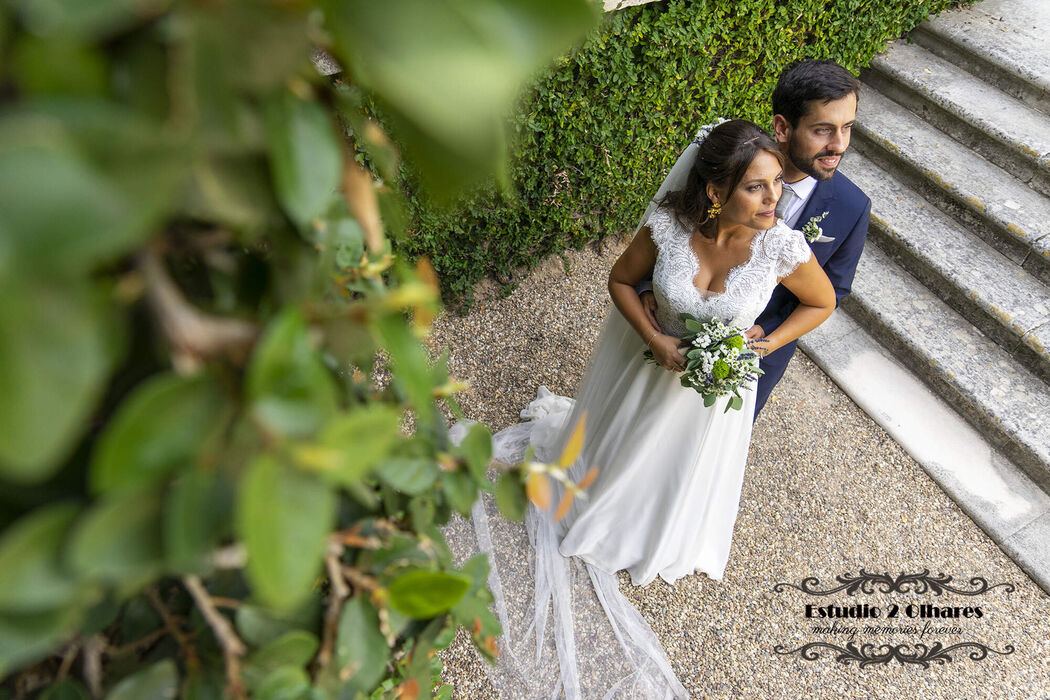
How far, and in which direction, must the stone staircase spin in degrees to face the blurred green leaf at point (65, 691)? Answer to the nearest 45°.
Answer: approximately 45° to its left

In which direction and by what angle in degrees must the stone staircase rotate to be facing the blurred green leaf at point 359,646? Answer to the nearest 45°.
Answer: approximately 45° to its left

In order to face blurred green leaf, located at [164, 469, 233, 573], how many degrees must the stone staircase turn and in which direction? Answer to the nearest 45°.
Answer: approximately 45° to its left

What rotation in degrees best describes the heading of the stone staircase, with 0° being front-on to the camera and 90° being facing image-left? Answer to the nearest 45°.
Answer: approximately 45°
